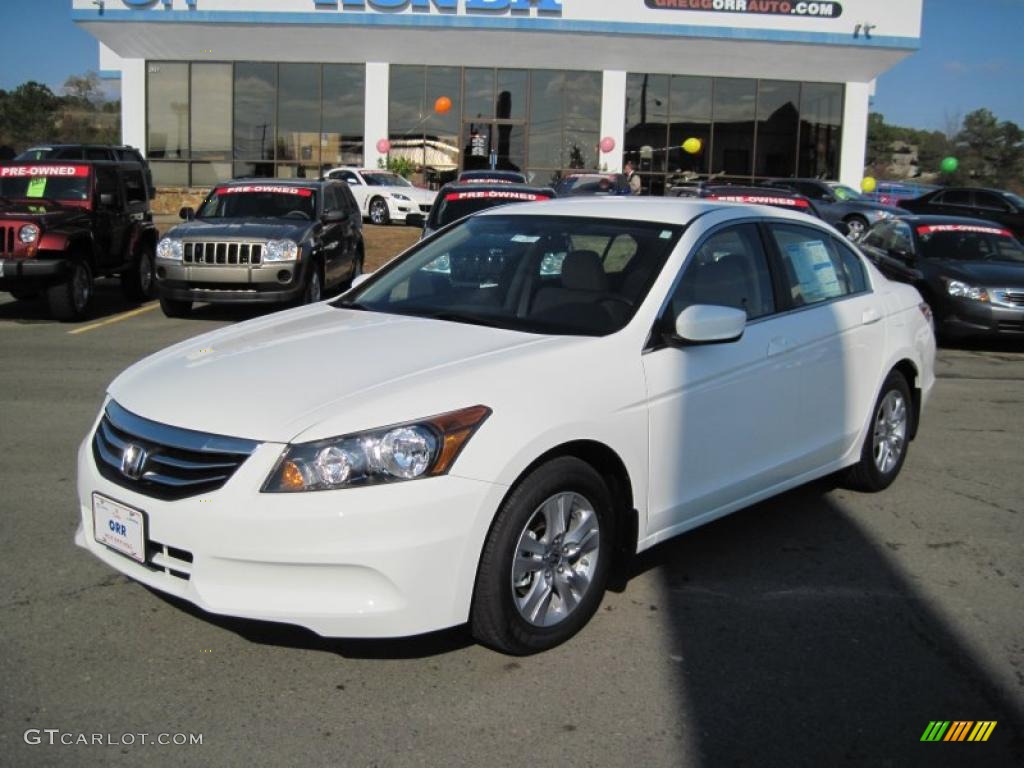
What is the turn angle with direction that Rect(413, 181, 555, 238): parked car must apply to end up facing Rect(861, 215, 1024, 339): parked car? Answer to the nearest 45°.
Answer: approximately 90° to its left

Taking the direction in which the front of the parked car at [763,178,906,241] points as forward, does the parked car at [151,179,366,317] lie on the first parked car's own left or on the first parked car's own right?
on the first parked car's own right

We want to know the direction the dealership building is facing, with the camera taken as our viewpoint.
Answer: facing the viewer

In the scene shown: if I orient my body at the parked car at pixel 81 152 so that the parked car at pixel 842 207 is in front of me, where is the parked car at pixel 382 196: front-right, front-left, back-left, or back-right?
front-left

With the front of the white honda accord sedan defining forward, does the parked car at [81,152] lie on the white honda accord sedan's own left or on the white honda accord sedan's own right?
on the white honda accord sedan's own right

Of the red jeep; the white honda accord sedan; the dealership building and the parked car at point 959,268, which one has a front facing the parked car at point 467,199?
the dealership building

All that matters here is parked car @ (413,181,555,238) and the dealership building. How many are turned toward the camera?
2

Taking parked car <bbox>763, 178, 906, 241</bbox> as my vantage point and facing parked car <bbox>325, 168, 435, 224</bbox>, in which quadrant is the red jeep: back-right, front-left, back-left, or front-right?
front-left

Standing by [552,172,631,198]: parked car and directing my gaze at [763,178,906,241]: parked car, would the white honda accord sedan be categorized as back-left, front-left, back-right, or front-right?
back-right

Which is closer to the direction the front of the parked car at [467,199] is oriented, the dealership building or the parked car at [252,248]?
the parked car

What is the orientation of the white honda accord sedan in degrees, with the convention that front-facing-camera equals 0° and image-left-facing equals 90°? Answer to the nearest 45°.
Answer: approximately 45°

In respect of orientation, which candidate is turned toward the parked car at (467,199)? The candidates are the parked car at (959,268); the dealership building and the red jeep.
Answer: the dealership building

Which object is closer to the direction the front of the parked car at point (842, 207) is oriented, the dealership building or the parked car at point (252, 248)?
the parked car

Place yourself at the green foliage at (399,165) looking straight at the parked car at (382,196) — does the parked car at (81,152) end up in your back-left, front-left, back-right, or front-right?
front-right
